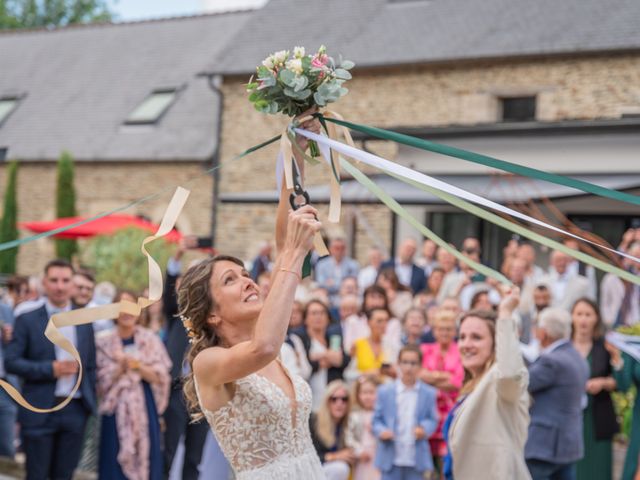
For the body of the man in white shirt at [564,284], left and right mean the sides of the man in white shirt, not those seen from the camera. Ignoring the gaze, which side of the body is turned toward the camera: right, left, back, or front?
front

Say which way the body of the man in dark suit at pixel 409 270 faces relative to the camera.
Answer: toward the camera

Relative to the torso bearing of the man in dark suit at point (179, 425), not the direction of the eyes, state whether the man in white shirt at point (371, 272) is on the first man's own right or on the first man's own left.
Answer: on the first man's own left

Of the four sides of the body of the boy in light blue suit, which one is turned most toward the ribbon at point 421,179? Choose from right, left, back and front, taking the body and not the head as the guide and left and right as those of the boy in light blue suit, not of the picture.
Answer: front

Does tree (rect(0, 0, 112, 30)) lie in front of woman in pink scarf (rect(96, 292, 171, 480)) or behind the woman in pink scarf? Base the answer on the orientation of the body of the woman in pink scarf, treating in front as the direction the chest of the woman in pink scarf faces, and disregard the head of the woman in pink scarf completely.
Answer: behind

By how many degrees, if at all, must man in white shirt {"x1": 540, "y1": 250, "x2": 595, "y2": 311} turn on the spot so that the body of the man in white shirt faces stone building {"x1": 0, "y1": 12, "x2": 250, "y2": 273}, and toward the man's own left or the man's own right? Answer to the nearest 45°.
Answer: approximately 135° to the man's own right

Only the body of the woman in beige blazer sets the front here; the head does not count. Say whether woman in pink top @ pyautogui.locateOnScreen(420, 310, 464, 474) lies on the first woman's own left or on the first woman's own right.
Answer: on the first woman's own right

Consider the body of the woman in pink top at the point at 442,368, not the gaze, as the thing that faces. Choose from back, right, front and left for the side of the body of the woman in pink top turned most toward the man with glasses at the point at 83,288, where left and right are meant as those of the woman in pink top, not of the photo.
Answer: right

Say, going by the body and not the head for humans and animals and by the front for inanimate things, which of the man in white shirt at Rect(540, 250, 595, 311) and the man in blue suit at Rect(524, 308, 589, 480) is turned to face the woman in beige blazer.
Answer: the man in white shirt
